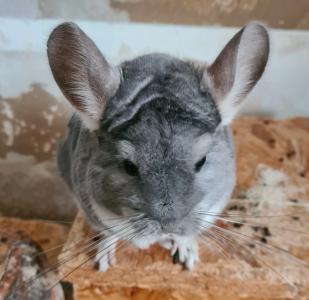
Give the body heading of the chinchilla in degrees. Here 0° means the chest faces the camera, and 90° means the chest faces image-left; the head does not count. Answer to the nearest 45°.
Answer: approximately 0°
